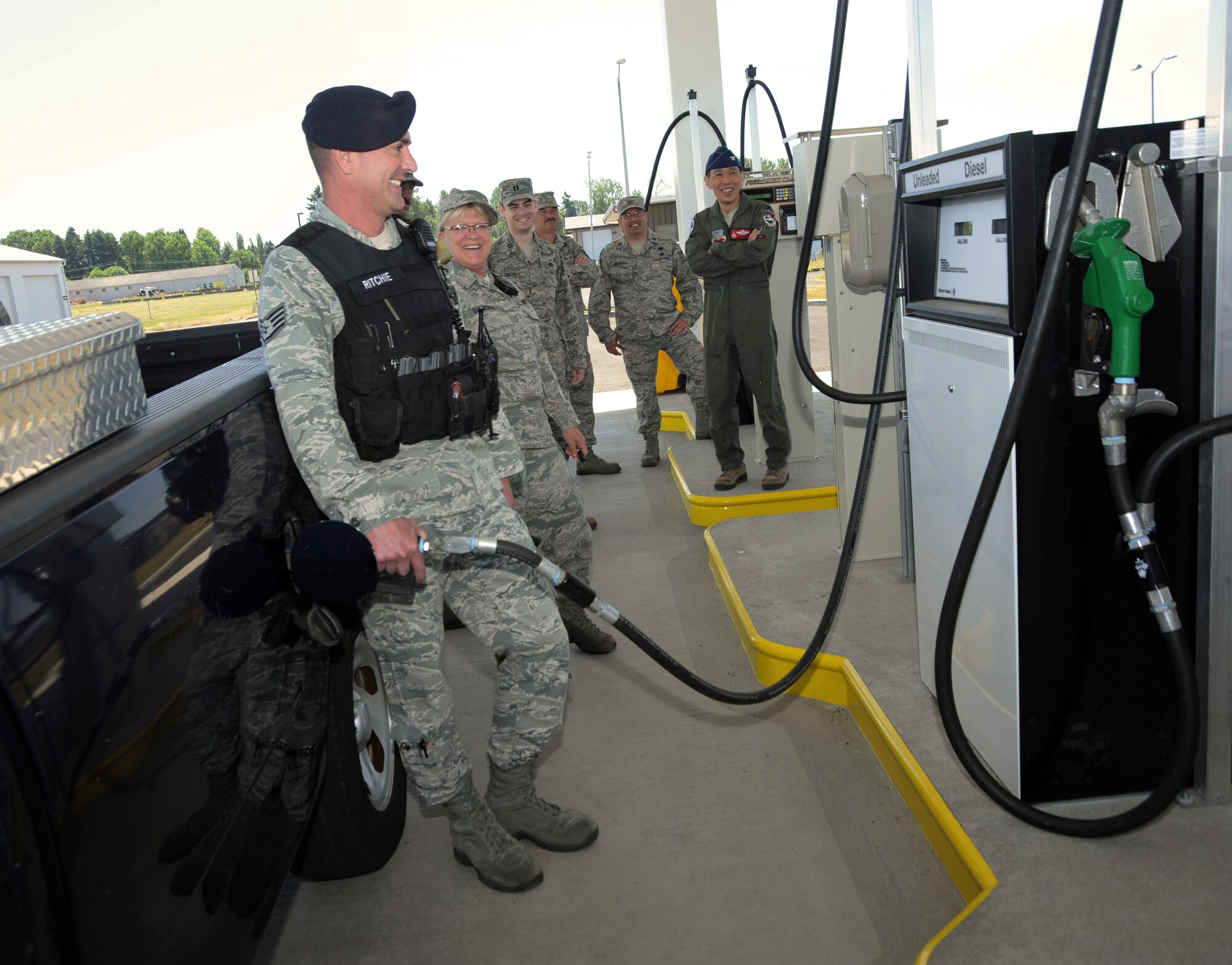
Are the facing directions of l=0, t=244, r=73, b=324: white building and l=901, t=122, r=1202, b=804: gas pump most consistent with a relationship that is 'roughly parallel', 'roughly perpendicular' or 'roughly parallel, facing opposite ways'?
roughly perpendicular

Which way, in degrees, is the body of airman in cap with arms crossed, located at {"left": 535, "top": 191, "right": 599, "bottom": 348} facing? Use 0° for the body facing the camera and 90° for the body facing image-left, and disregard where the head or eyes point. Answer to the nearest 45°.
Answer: approximately 0°

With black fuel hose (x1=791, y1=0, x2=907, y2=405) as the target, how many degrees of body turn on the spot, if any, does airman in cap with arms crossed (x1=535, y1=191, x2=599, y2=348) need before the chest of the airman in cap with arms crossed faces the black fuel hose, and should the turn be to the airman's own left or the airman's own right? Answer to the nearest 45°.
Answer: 0° — they already face it

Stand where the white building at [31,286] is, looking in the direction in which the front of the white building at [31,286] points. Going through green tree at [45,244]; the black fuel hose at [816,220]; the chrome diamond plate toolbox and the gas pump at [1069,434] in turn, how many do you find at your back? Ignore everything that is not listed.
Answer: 1

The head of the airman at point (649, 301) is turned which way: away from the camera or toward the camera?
toward the camera

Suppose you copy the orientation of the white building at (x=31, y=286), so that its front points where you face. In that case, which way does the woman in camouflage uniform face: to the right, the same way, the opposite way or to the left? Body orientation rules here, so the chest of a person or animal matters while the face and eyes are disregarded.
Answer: the same way

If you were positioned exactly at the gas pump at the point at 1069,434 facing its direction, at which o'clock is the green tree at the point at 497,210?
The green tree is roughly at 3 o'clock from the gas pump.

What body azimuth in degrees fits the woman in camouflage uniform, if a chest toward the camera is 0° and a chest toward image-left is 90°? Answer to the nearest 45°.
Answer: approximately 315°

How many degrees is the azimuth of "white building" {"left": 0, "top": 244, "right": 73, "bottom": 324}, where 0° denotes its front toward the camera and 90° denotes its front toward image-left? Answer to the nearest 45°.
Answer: approximately 0°

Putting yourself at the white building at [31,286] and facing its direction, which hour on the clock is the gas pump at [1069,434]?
The gas pump is roughly at 11 o'clock from the white building.

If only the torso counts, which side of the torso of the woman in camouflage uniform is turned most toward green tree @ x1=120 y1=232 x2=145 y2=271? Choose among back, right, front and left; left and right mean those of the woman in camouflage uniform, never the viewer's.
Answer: back

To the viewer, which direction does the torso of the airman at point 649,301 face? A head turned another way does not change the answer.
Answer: toward the camera

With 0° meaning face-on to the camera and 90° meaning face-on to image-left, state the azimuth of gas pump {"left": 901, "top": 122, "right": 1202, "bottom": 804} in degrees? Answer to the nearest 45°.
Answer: approximately 45°
